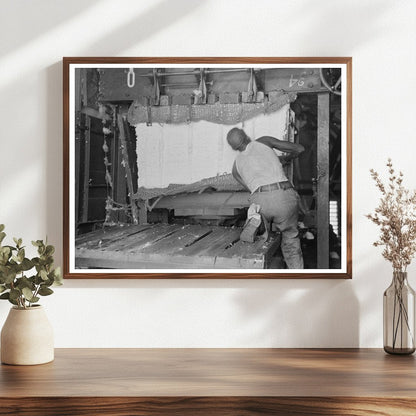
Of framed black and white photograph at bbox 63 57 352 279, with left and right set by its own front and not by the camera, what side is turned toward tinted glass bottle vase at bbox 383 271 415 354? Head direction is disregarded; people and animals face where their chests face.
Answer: left

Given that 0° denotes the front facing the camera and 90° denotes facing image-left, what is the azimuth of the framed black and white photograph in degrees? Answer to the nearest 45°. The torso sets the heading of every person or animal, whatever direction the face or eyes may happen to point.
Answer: approximately 0°

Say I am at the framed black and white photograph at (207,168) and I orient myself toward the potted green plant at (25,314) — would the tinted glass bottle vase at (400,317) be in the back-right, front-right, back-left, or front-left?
back-left

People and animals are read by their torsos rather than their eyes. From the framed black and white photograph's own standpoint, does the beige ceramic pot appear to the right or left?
on its right

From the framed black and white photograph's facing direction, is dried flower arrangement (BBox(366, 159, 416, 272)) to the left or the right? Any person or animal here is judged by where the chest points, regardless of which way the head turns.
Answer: on its left
